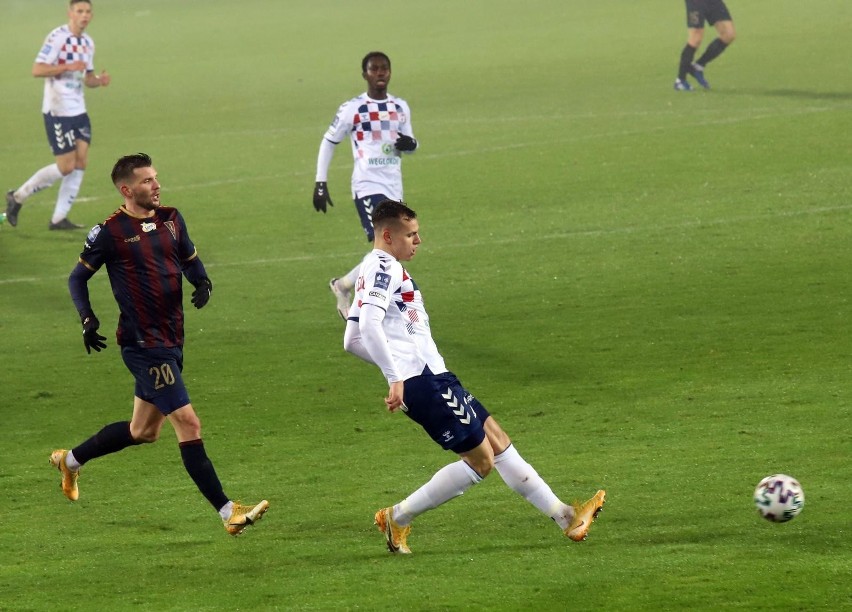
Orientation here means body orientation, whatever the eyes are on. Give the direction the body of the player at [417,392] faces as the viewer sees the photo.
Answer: to the viewer's right

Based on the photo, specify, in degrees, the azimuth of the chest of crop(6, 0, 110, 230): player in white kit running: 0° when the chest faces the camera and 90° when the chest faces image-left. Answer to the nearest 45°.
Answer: approximately 315°

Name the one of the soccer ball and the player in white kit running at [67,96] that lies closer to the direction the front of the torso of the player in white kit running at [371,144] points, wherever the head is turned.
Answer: the soccer ball

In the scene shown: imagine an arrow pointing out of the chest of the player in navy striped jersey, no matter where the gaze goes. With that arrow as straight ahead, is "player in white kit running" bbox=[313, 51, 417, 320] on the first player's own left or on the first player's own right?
on the first player's own left

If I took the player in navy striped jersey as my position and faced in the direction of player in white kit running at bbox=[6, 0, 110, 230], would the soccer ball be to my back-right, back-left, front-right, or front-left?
back-right

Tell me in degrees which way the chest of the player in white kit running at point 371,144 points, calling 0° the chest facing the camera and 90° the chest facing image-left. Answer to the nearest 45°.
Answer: approximately 315°

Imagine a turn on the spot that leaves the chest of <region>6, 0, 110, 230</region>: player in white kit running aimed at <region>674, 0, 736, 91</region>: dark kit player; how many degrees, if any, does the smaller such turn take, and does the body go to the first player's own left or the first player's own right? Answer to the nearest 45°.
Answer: approximately 90° to the first player's own left

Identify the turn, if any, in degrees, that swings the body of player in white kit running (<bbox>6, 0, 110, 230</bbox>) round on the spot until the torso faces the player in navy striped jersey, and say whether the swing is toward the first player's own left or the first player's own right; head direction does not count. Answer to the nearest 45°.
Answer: approximately 45° to the first player's own right
